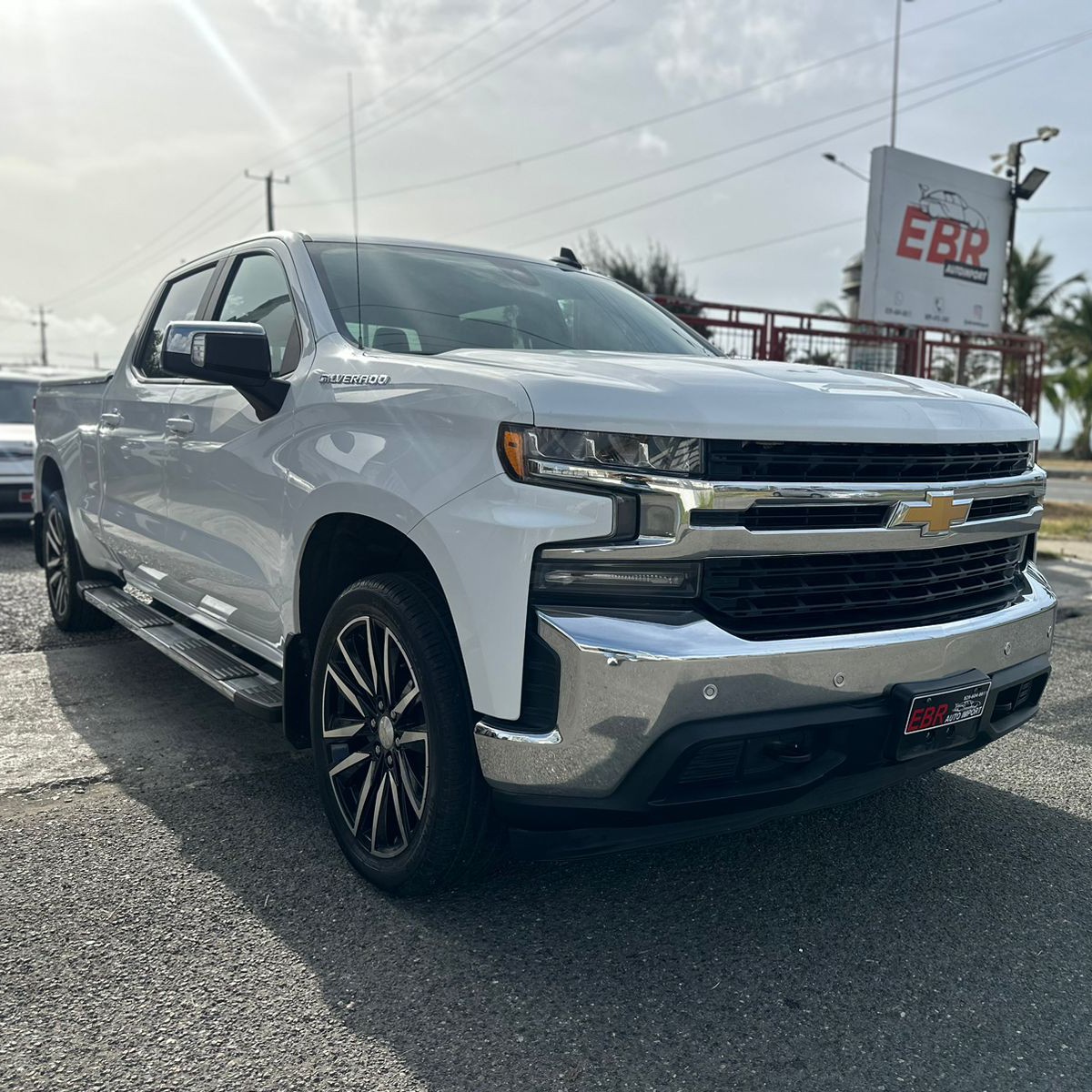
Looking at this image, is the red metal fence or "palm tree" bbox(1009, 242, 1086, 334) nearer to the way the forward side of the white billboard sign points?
the red metal fence

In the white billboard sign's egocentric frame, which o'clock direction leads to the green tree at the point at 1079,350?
The green tree is roughly at 8 o'clock from the white billboard sign.

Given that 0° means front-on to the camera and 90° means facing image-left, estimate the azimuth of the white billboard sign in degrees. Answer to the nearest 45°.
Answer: approximately 315°

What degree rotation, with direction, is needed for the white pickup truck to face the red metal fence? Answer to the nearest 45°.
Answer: approximately 135° to its left

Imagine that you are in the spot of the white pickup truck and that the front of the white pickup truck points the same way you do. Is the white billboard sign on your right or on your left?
on your left

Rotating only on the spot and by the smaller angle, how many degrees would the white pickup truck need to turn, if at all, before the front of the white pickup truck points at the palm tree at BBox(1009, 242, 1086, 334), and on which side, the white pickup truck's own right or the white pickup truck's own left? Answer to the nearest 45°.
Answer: approximately 90° to the white pickup truck's own left

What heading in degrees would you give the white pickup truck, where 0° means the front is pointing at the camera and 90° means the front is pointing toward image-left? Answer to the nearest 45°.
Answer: approximately 315°
